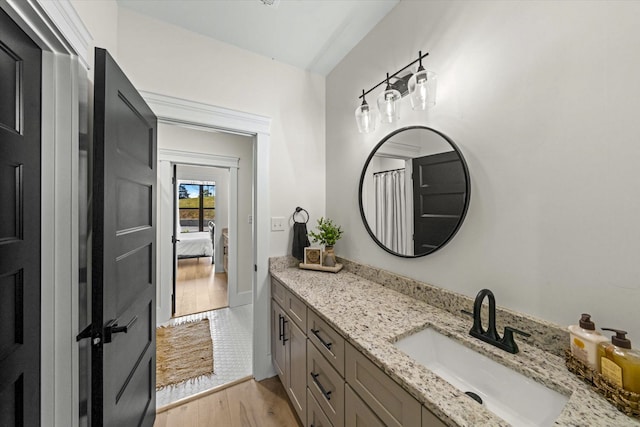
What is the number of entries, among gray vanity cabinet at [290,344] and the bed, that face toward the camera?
0

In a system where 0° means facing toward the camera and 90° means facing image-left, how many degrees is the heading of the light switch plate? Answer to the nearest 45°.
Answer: approximately 0°

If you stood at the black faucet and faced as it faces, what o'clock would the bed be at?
The bed is roughly at 2 o'clock from the black faucet.

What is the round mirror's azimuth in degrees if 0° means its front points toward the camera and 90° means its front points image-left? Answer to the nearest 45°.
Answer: approximately 45°

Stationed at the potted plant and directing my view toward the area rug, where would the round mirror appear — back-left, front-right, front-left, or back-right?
back-left

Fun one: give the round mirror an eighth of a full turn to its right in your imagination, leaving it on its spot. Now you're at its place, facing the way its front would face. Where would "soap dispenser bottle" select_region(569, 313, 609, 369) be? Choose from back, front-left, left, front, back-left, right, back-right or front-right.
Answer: back-left

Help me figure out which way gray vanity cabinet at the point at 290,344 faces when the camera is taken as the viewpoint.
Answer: facing to the left of the viewer

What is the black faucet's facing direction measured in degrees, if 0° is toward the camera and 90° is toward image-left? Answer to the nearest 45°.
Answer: approximately 45°

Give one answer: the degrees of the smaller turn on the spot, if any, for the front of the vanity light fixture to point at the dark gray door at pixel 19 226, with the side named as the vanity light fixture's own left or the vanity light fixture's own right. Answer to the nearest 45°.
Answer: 0° — it already faces it

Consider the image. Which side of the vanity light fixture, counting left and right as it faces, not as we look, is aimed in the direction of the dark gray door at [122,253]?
front

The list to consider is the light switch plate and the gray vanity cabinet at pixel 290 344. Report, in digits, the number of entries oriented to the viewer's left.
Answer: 1
